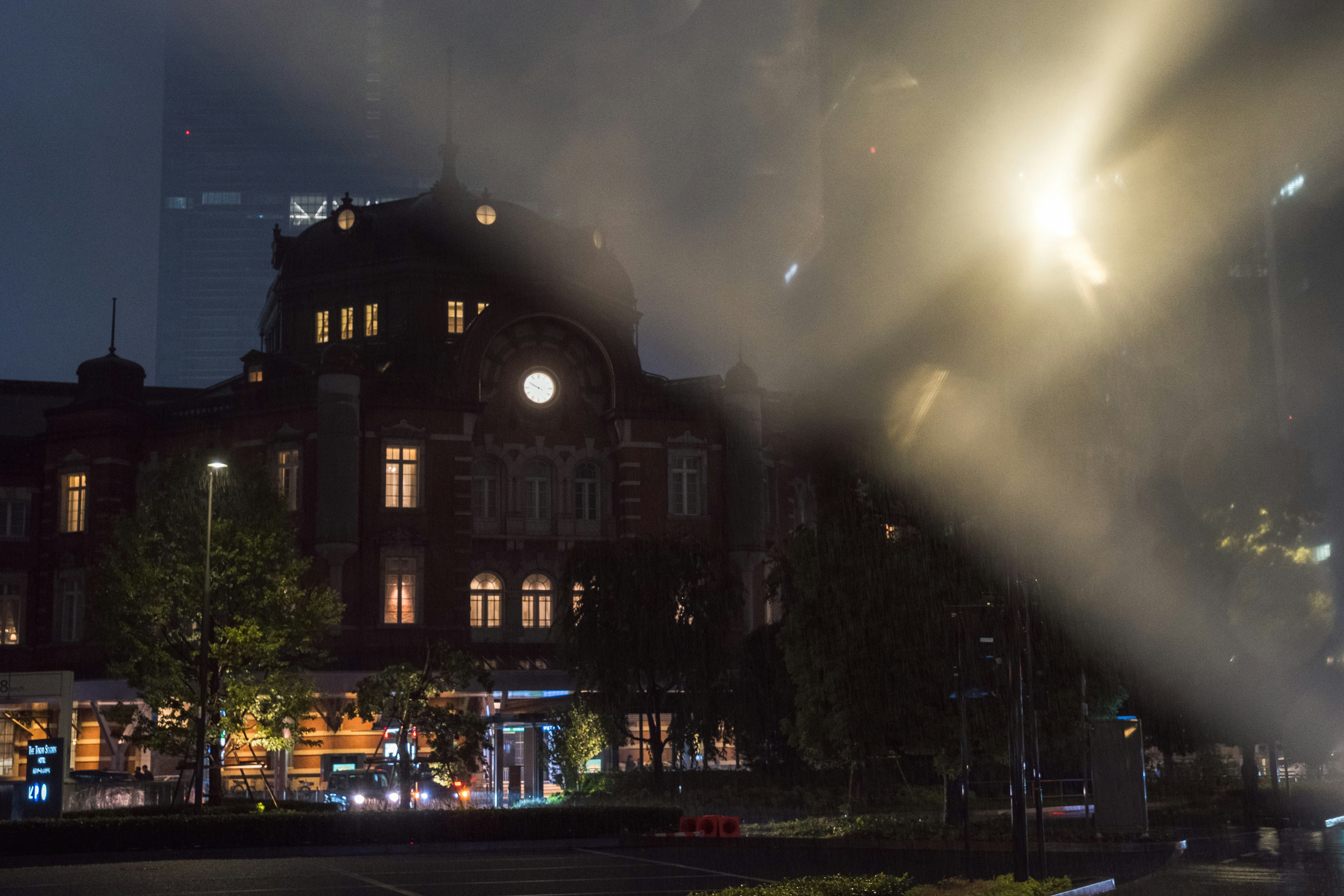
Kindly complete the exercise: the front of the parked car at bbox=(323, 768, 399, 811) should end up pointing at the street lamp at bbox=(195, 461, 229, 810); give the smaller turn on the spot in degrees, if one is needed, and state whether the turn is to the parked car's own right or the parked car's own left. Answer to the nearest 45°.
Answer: approximately 90° to the parked car's own right

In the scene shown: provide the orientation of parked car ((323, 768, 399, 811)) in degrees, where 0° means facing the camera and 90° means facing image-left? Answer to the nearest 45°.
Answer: approximately 315°

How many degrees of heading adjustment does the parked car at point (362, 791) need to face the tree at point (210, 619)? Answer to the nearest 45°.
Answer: approximately 90° to its right

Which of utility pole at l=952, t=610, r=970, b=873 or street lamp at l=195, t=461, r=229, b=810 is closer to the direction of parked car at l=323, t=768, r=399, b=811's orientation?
the utility pole

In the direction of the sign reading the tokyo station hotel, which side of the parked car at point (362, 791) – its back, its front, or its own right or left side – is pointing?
right

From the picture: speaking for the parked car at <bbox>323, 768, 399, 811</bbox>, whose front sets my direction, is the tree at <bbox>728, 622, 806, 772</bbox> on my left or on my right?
on my left
